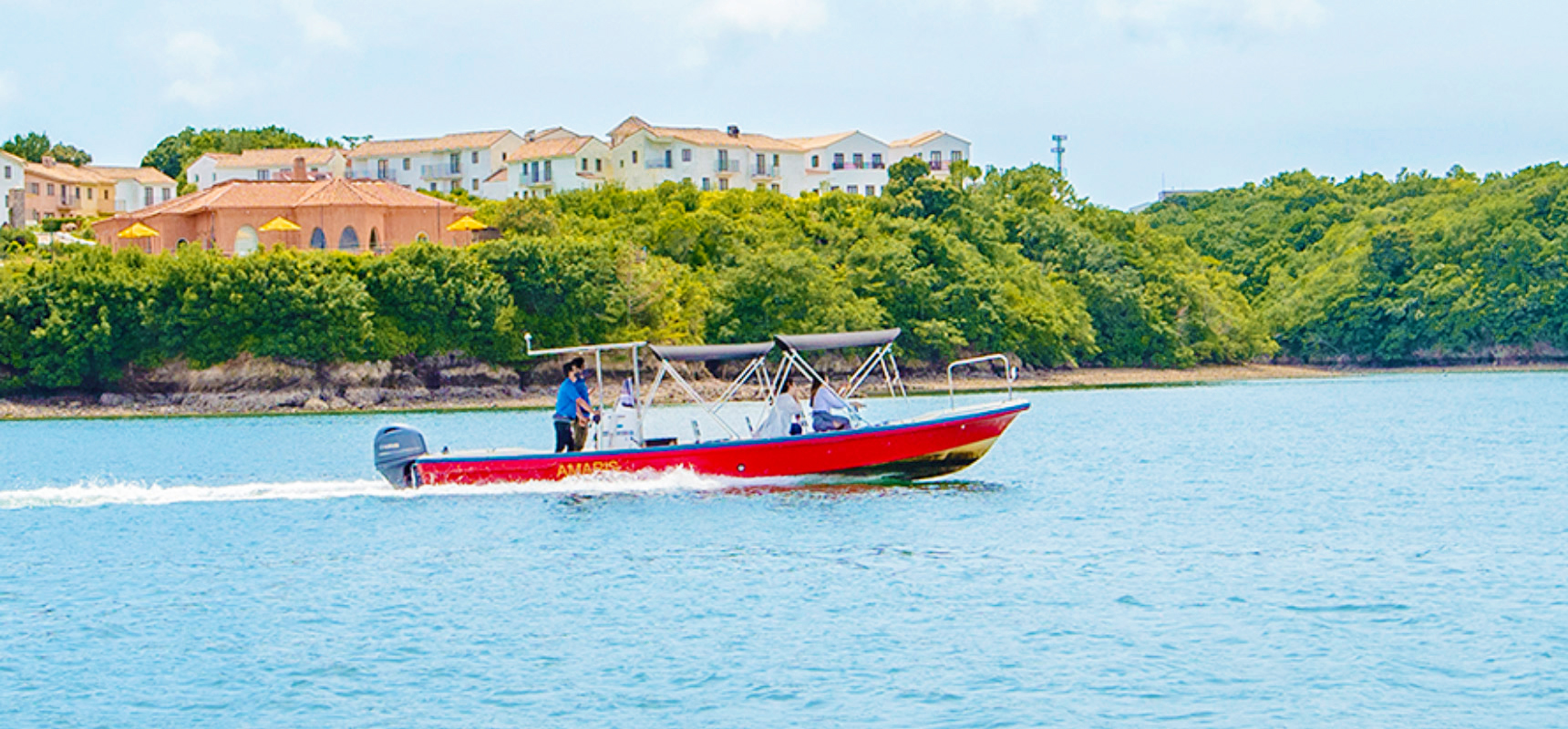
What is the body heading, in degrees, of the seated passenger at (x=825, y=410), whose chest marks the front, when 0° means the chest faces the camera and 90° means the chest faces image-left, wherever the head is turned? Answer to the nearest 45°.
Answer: approximately 270°

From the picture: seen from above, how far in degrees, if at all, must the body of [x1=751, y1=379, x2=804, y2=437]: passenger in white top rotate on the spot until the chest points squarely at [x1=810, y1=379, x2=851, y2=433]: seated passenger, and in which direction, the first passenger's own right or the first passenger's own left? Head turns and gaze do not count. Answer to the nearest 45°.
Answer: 0° — they already face them

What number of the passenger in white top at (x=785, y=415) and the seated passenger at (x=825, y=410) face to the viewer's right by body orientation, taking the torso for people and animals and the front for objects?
2

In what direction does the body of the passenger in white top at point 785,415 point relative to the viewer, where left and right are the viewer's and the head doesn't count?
facing to the right of the viewer

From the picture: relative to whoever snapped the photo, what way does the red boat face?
facing to the right of the viewer

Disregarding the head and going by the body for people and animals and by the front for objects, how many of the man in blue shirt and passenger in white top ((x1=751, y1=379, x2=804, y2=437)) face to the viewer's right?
2

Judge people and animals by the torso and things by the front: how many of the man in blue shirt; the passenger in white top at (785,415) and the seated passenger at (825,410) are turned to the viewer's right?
3

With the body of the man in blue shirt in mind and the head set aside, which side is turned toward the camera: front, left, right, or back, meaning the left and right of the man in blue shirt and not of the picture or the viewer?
right

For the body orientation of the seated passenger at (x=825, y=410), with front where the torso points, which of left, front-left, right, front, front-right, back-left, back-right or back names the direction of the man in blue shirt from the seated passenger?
back

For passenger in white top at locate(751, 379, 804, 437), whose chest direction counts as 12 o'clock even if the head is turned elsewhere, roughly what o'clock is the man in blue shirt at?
The man in blue shirt is roughly at 6 o'clock from the passenger in white top.
